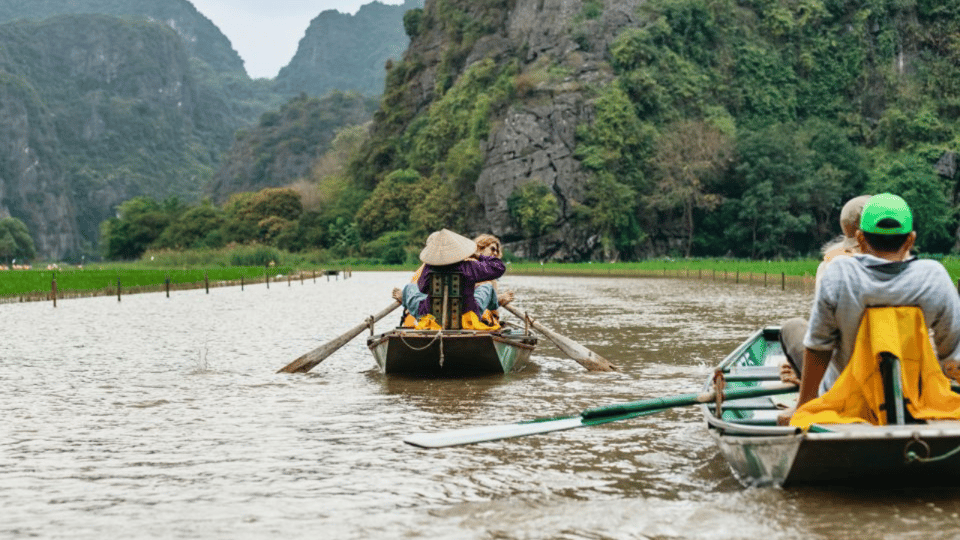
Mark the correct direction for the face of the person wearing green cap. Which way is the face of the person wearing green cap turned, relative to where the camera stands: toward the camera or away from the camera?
away from the camera

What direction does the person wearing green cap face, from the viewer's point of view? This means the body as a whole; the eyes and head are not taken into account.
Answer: away from the camera

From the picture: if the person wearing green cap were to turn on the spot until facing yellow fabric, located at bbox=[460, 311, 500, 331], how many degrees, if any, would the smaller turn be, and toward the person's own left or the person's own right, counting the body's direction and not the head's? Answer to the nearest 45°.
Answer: approximately 45° to the person's own left

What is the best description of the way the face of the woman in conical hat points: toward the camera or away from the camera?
away from the camera

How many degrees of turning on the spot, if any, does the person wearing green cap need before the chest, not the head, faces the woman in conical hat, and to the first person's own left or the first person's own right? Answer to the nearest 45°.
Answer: approximately 45° to the first person's own left
